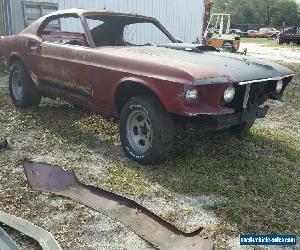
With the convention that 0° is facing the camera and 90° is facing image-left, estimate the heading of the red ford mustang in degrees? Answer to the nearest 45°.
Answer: approximately 315°

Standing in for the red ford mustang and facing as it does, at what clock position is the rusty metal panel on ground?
The rusty metal panel on ground is roughly at 2 o'clock from the red ford mustang.

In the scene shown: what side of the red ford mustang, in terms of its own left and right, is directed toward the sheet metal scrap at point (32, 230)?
right

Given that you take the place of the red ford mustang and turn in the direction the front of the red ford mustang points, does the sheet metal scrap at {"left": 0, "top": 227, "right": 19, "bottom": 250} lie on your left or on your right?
on your right
